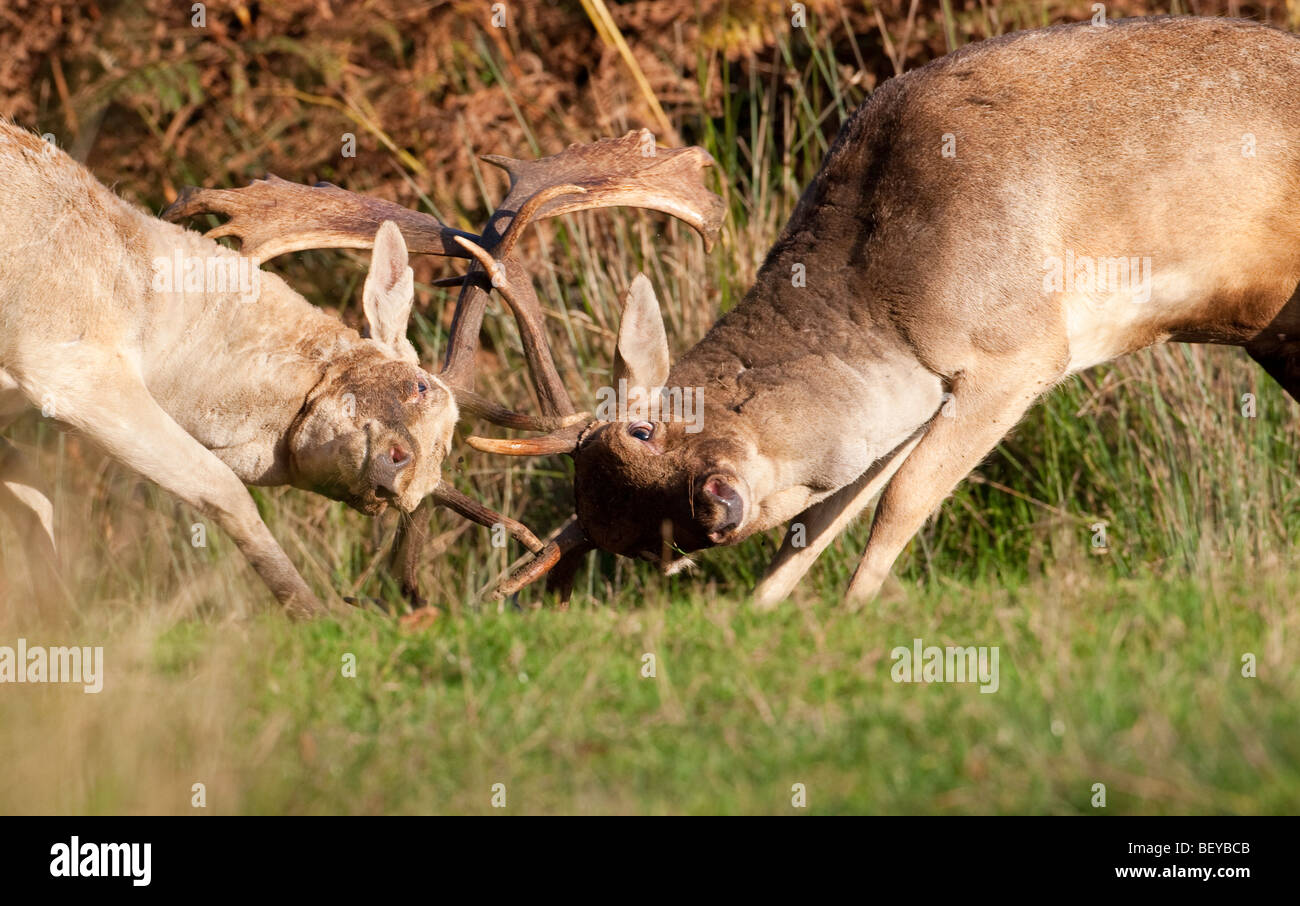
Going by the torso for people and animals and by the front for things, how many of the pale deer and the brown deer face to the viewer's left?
1

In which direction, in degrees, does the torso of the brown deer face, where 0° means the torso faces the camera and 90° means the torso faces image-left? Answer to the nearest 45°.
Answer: approximately 90°

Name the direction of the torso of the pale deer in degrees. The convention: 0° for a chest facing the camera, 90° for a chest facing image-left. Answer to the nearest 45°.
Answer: approximately 270°

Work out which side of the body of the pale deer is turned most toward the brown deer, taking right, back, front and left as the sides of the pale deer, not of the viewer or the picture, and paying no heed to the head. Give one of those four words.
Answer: front

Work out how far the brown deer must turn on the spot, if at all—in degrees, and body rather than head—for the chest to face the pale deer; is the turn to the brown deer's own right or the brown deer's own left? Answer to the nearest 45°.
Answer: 0° — it already faces it

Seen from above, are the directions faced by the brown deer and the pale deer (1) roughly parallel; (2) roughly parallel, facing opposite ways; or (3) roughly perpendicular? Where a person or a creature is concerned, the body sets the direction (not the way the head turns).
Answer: roughly parallel, facing opposite ways

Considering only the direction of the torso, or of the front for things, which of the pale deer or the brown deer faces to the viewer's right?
the pale deer
